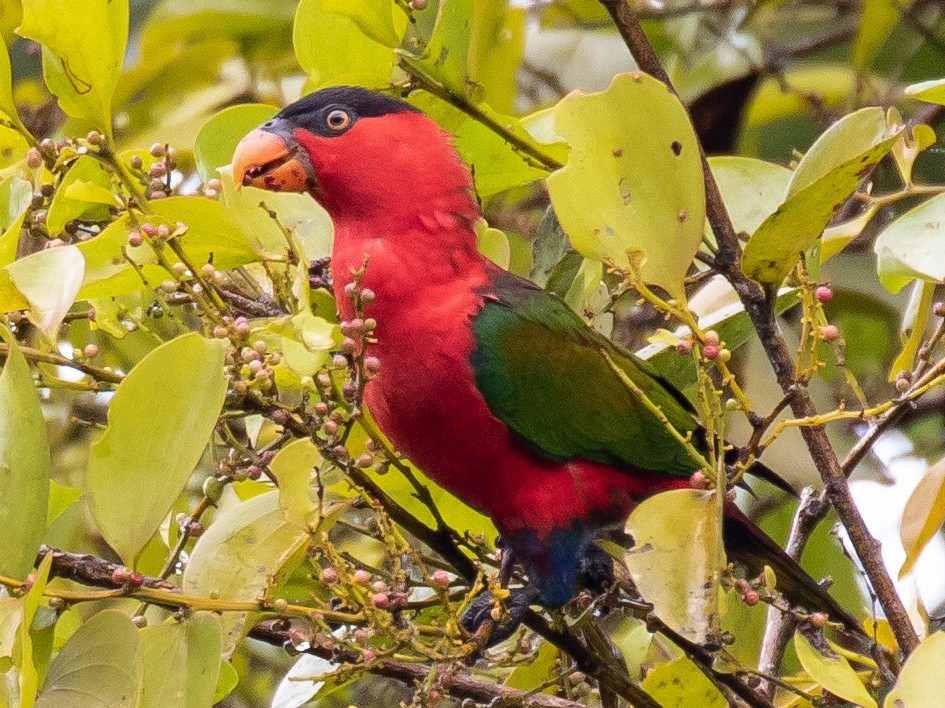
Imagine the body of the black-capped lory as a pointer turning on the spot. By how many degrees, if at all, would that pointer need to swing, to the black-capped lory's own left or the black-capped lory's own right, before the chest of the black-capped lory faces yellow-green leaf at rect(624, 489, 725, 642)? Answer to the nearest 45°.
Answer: approximately 90° to the black-capped lory's own left

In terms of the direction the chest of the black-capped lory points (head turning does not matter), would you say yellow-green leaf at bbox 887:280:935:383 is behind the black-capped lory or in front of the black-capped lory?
behind

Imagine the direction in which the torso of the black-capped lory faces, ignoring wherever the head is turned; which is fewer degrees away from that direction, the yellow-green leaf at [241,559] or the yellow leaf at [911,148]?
the yellow-green leaf

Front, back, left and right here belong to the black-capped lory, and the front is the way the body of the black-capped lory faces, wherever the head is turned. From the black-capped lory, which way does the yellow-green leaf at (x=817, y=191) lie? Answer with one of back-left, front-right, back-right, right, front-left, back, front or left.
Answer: back-left

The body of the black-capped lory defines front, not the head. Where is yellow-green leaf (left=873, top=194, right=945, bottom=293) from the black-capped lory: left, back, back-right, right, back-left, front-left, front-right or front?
back-left

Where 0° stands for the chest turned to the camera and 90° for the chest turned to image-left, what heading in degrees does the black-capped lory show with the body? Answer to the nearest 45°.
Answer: approximately 90°

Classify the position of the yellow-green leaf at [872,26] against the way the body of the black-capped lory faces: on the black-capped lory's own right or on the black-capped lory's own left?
on the black-capped lory's own right
